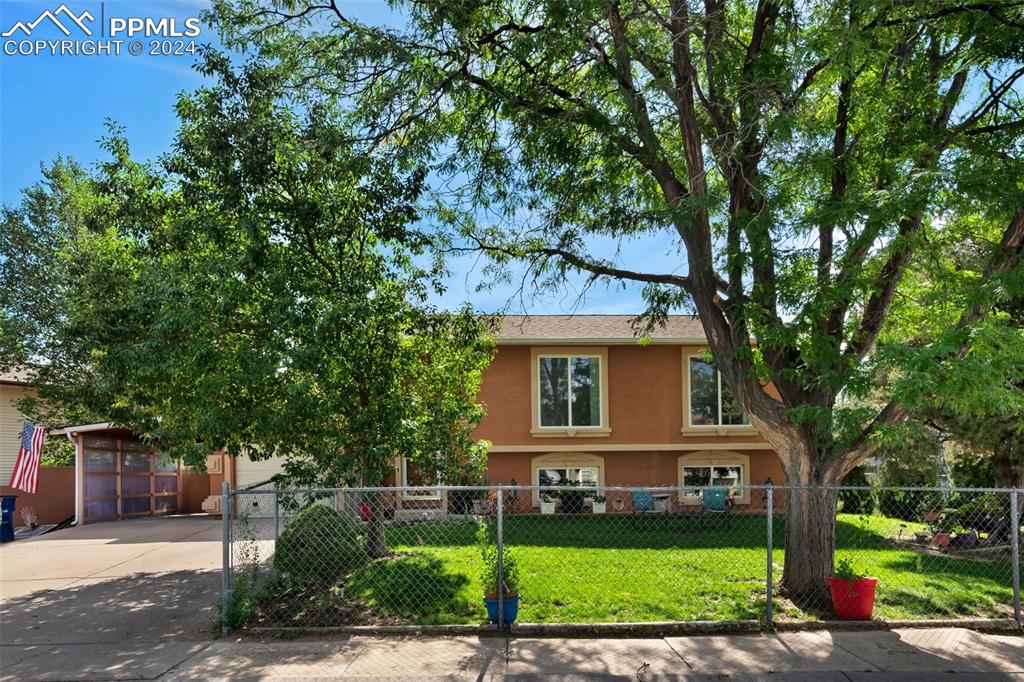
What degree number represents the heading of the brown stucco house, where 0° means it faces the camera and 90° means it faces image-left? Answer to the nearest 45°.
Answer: approximately 0°

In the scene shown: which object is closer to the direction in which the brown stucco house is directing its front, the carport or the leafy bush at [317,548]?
the leafy bush

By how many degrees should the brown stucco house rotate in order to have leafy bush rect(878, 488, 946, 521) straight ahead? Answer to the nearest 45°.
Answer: approximately 90° to its left

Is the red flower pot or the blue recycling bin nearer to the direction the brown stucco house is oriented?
the red flower pot

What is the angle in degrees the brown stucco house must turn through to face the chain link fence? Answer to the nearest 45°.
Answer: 0° — it already faces it

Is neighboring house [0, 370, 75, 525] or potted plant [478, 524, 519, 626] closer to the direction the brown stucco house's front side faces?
the potted plant

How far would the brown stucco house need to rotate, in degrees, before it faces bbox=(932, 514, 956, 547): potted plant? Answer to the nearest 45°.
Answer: approximately 45° to its left

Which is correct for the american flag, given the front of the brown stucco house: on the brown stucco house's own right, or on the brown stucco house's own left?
on the brown stucco house's own right

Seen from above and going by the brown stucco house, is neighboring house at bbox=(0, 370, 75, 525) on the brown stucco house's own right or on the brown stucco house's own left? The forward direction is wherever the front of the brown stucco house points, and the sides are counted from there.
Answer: on the brown stucco house's own right
